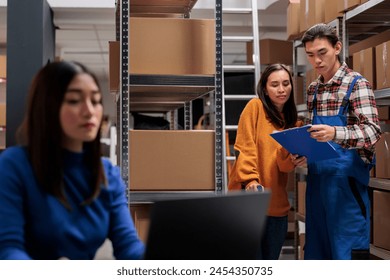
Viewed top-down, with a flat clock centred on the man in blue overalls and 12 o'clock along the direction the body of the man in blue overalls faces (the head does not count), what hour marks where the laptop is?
The laptop is roughly at 11 o'clock from the man in blue overalls.

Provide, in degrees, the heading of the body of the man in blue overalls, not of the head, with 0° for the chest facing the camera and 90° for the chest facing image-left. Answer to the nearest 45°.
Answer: approximately 45°

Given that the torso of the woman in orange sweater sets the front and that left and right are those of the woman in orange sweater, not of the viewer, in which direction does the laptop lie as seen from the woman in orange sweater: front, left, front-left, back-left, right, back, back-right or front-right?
front-right

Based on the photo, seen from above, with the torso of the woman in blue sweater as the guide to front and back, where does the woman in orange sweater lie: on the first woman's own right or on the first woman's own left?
on the first woman's own left

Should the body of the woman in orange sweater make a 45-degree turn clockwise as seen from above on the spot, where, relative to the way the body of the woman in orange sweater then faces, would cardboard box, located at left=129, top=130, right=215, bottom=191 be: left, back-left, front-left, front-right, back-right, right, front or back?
right

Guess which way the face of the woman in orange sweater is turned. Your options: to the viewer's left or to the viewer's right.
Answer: to the viewer's right

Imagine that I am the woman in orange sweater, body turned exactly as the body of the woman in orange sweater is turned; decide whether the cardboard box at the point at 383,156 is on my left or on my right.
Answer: on my left

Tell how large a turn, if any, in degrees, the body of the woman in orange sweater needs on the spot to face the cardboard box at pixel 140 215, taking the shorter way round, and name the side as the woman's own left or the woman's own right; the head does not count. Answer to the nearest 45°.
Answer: approximately 135° to the woman's own right
